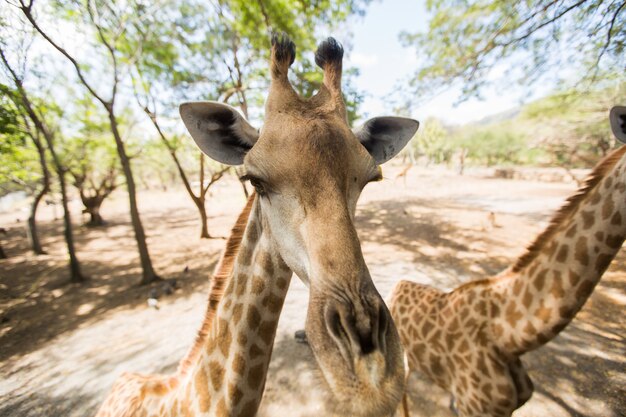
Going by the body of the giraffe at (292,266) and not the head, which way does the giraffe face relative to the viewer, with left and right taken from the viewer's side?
facing the viewer and to the right of the viewer

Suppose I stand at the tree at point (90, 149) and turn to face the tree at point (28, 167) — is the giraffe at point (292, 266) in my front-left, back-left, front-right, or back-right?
front-left

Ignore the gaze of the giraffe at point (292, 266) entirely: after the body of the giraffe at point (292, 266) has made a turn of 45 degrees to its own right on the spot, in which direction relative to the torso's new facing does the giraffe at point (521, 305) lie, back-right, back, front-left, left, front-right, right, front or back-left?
left

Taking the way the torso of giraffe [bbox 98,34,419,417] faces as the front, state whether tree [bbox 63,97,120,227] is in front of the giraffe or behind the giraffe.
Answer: behind

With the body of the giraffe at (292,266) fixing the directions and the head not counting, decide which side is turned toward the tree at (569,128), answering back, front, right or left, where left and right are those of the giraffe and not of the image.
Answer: left

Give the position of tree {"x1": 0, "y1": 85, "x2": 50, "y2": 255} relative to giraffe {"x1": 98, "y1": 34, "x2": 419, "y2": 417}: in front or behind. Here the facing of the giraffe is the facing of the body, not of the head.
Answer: behind

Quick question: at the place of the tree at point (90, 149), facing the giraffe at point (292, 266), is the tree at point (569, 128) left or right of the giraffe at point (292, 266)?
left

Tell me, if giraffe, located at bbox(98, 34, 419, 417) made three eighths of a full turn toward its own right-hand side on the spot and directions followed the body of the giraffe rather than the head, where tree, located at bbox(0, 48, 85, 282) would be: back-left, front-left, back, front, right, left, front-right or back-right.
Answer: front-right
